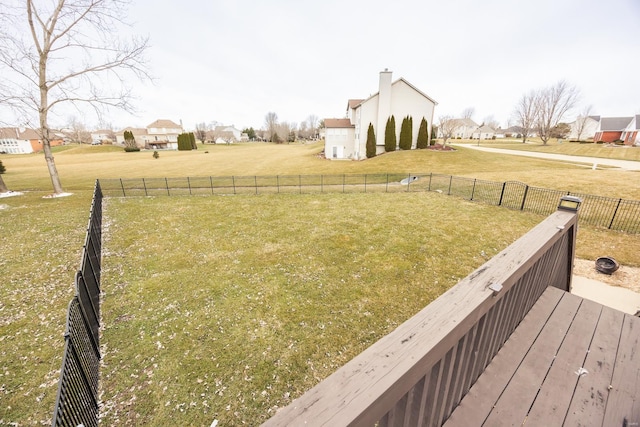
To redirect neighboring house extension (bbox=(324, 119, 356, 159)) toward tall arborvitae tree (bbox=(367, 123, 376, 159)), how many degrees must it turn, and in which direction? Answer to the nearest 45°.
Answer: approximately 45° to its left

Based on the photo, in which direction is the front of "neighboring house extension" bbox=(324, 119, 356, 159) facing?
toward the camera

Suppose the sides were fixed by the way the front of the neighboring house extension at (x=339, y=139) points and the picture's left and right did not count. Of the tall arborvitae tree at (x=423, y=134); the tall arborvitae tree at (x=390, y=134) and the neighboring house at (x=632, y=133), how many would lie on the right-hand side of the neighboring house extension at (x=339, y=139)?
0

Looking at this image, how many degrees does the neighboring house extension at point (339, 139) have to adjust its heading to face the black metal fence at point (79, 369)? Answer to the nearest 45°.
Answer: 0° — it already faces it

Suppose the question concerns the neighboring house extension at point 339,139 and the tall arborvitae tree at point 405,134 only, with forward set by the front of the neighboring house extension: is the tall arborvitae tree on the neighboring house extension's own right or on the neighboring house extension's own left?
on the neighboring house extension's own left

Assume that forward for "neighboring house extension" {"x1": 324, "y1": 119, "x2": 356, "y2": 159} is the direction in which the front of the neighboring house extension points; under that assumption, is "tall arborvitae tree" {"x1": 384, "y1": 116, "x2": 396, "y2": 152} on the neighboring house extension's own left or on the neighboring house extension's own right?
on the neighboring house extension's own left

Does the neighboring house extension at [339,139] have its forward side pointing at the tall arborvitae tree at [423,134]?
no

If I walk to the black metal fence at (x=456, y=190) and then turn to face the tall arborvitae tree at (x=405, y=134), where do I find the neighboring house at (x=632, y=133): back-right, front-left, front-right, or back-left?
front-right

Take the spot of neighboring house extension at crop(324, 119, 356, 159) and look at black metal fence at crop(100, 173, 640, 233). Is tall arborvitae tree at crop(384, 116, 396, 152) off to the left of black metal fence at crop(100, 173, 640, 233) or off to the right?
left

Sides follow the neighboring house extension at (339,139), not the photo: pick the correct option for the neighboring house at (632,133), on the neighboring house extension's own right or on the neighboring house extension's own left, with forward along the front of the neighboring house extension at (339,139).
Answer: on the neighboring house extension's own left
